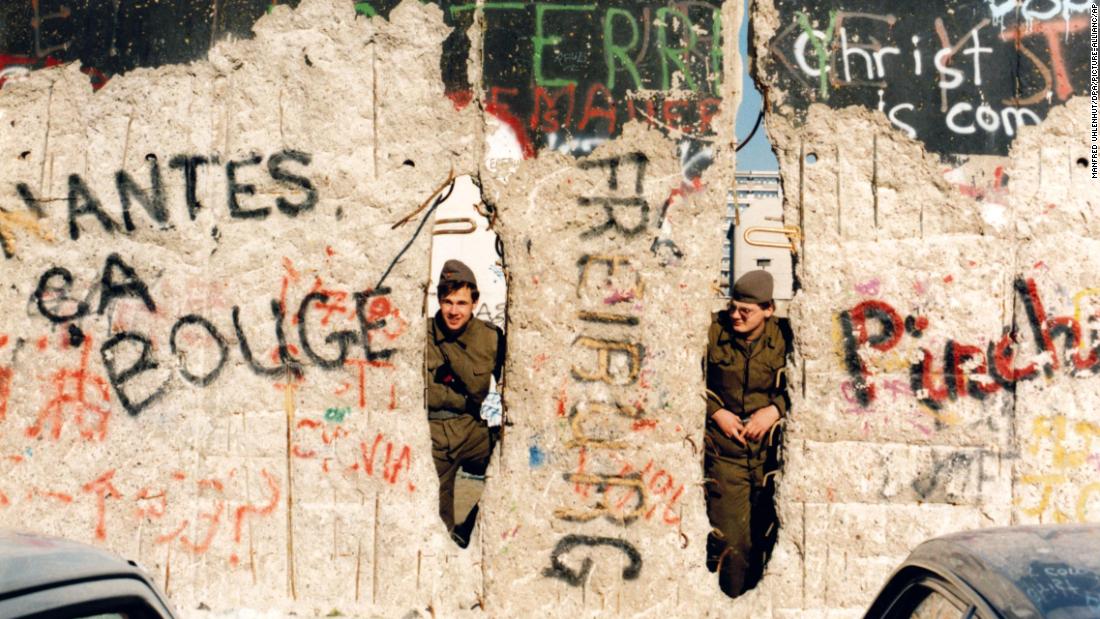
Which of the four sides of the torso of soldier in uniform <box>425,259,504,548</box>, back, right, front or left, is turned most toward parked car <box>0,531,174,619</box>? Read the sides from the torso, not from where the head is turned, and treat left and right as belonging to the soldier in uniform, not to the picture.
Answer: front

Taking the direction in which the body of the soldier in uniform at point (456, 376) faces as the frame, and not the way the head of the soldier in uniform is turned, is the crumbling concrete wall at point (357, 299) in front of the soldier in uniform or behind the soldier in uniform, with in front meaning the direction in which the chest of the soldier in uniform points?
in front

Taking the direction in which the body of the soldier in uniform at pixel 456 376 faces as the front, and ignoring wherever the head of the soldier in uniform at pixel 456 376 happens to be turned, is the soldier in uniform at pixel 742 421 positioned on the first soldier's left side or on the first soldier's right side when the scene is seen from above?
on the first soldier's left side

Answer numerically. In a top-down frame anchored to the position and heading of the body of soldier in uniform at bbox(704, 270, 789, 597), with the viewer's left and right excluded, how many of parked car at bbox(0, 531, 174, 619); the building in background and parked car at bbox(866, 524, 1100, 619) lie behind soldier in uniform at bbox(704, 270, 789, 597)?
1

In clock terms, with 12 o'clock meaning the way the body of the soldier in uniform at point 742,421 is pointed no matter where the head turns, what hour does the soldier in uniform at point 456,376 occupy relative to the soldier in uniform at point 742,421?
the soldier in uniform at point 456,376 is roughly at 3 o'clock from the soldier in uniform at point 742,421.

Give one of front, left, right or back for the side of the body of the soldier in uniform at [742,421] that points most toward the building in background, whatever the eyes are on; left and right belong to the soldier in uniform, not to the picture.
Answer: back

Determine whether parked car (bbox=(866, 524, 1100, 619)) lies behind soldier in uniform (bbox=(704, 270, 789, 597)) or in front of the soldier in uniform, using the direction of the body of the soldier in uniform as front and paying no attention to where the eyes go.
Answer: in front

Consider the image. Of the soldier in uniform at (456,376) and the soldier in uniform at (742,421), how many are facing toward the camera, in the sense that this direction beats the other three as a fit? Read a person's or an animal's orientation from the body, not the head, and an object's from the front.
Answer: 2

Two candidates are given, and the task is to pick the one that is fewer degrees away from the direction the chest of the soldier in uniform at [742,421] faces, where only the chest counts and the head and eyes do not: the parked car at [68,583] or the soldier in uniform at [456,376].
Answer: the parked car

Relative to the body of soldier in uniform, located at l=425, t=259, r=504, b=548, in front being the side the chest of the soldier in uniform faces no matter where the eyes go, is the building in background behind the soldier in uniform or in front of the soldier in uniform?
behind

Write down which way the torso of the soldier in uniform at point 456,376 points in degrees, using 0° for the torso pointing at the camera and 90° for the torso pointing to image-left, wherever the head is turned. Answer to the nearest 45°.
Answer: approximately 0°
